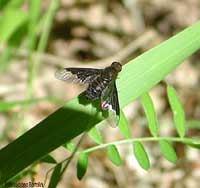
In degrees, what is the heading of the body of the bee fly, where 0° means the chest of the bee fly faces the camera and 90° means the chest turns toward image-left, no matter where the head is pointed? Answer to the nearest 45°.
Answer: approximately 225°
